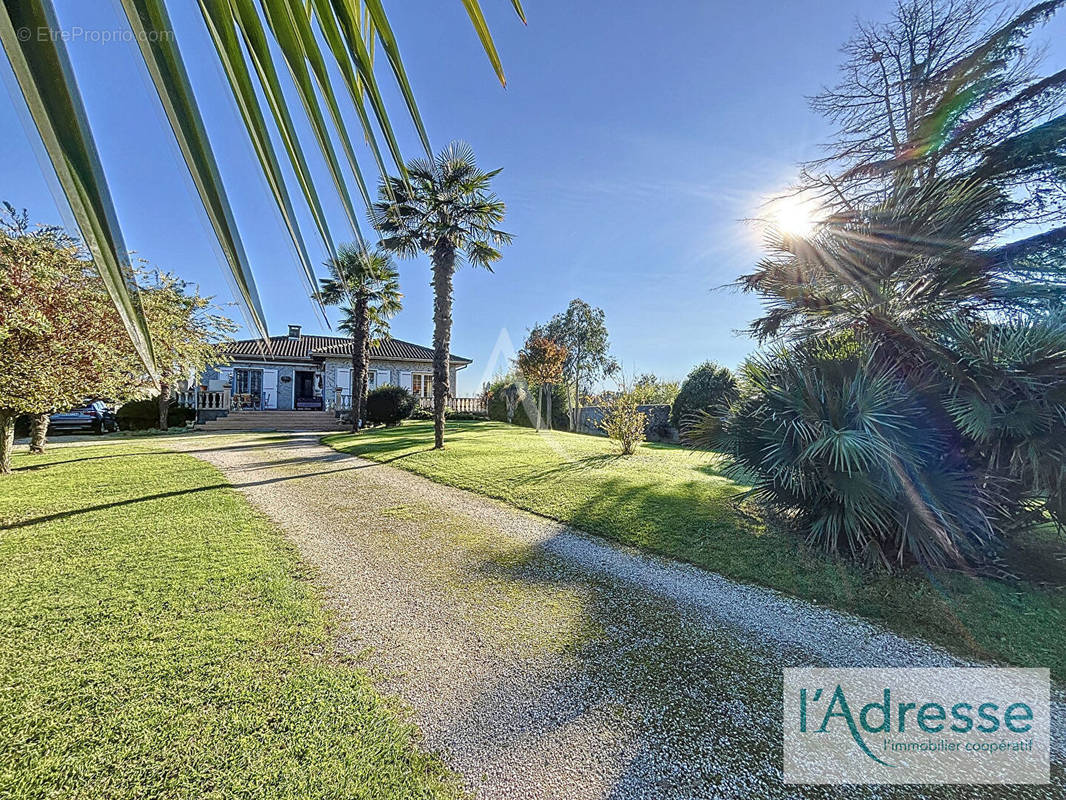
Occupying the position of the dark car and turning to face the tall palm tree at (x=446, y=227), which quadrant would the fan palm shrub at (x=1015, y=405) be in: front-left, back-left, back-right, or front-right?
front-right

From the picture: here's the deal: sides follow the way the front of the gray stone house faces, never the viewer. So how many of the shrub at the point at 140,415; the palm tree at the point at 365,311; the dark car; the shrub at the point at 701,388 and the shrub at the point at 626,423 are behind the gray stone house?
0

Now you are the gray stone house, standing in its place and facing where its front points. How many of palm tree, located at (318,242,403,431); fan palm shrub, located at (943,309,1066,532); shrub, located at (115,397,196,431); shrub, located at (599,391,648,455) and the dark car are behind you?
0

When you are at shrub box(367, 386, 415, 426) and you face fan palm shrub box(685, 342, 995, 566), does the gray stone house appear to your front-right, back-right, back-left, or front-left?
back-right

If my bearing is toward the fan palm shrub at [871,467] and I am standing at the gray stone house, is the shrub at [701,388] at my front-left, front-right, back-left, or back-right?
front-left

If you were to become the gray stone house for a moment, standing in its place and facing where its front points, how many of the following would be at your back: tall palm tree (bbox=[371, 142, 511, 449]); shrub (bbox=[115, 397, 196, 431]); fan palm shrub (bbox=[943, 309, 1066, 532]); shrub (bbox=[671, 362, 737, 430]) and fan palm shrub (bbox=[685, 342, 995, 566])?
0

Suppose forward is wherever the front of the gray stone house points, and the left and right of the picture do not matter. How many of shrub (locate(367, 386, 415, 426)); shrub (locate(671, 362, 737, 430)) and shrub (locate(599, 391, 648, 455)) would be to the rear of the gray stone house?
0

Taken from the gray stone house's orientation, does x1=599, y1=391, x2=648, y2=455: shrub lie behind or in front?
in front

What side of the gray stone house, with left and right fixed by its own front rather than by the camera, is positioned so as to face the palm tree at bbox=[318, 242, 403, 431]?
front

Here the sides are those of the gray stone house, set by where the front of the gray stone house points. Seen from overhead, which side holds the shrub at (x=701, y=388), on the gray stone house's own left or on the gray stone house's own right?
on the gray stone house's own left

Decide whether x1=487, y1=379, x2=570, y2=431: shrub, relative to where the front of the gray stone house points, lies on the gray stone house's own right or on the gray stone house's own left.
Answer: on the gray stone house's own left

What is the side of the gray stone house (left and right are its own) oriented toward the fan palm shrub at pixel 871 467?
front

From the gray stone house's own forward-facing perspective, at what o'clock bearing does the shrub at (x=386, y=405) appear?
The shrub is roughly at 11 o'clock from the gray stone house.

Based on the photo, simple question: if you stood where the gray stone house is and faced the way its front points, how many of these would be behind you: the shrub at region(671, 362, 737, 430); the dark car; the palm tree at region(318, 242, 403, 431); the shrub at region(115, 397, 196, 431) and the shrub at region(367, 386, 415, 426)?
0

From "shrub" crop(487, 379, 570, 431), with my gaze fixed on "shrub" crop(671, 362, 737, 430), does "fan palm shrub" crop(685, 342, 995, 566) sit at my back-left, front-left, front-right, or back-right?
front-right

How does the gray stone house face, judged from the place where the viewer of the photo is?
facing the viewer
